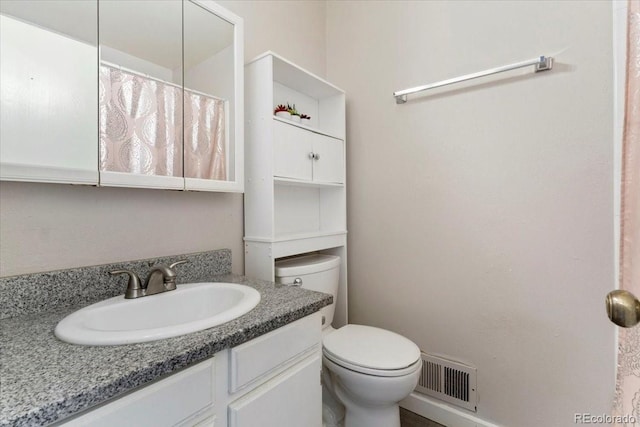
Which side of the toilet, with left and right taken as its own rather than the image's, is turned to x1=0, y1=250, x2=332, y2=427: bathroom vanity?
right

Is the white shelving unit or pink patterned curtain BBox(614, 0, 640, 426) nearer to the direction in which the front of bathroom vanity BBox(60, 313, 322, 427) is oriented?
the pink patterned curtain

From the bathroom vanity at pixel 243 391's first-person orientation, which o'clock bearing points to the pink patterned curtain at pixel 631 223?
The pink patterned curtain is roughly at 12 o'clock from the bathroom vanity.

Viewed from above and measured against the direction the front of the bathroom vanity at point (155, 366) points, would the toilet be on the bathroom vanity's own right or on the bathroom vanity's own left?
on the bathroom vanity's own left

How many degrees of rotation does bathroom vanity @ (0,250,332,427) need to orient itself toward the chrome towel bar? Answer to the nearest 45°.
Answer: approximately 45° to its left

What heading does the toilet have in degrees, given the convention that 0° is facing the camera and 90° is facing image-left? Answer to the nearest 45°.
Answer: approximately 315°

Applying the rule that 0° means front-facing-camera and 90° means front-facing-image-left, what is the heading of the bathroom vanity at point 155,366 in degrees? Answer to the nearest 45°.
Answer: approximately 315°
